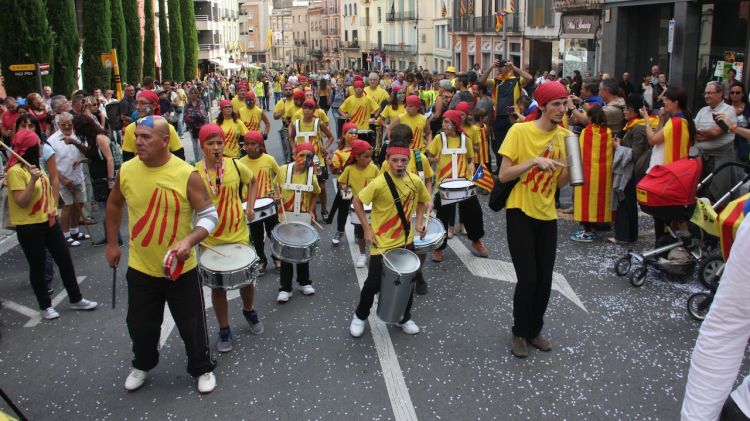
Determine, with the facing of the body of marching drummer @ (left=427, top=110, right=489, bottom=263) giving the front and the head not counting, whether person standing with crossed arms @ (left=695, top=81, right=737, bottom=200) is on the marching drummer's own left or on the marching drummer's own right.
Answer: on the marching drummer's own left

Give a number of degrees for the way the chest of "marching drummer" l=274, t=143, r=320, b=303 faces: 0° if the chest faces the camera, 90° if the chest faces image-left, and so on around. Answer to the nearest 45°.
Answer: approximately 0°

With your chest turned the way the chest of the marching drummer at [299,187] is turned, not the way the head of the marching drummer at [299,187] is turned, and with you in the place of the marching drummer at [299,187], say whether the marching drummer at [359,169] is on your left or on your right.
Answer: on your left

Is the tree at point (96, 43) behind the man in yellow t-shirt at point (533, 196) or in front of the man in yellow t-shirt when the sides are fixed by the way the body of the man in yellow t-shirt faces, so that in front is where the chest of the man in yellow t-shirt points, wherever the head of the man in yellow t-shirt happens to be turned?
behind

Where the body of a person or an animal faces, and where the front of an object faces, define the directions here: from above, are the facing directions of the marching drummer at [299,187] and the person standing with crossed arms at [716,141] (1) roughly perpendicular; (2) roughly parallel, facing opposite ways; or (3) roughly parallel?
roughly perpendicular

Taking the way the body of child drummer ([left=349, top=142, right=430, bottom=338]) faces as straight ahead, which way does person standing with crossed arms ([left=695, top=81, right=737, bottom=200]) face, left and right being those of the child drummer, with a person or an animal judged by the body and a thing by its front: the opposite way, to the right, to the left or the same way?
to the right

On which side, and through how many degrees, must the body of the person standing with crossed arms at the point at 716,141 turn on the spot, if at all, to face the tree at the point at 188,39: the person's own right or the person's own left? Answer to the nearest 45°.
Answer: approximately 90° to the person's own right
